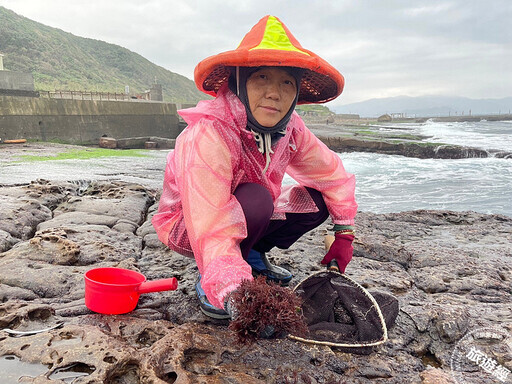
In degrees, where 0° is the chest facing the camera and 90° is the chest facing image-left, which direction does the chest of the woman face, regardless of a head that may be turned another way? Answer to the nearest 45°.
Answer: approximately 315°

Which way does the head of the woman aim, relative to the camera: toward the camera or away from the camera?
toward the camera

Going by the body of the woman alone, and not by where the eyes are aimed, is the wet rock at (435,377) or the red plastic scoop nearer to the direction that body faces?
the wet rock

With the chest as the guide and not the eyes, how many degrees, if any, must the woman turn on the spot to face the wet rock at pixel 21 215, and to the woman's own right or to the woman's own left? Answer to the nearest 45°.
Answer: approximately 180°

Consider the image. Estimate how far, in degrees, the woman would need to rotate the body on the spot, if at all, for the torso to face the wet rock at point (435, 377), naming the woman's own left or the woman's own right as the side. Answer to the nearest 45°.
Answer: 0° — they already face it

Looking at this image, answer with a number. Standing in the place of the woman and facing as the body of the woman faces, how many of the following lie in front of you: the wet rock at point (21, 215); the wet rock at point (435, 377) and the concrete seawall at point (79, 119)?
1

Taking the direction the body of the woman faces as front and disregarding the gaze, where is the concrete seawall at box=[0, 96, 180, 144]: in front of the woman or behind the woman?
behind

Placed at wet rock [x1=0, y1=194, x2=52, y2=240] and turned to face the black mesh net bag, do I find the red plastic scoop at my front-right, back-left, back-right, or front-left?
front-right

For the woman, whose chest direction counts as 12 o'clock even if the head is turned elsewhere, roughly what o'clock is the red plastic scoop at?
The red plastic scoop is roughly at 4 o'clock from the woman.
